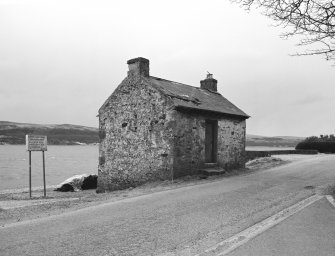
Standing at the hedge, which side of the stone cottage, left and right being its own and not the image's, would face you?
left

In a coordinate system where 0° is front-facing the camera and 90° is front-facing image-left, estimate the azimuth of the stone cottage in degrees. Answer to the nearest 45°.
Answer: approximately 315°

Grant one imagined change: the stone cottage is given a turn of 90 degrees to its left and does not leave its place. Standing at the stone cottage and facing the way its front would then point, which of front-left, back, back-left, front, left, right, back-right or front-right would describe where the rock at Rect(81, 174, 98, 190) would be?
left

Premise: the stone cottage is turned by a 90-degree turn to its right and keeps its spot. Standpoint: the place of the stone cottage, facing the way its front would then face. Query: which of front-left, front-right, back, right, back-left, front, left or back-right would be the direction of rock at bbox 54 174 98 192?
right
